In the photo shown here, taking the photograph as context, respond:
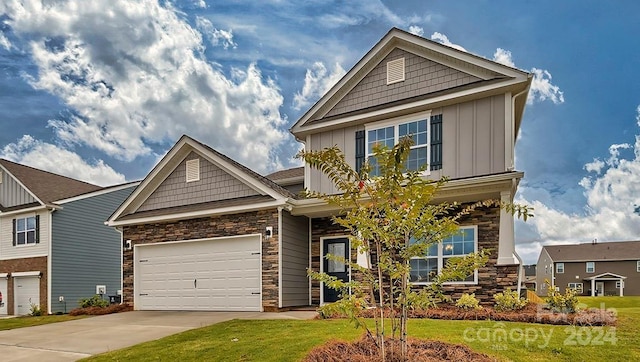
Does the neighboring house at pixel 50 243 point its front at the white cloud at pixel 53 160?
no

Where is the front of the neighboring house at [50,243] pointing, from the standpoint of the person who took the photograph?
facing the viewer and to the left of the viewer

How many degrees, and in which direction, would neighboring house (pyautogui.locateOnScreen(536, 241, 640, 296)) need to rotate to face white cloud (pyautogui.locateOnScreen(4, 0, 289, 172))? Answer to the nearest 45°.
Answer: approximately 180°

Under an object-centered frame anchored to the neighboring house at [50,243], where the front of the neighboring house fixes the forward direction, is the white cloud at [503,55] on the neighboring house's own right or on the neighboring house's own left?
on the neighboring house's own left

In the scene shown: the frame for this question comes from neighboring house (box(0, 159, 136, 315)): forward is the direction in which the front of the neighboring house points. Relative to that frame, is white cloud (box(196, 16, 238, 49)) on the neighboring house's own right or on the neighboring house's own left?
on the neighboring house's own left

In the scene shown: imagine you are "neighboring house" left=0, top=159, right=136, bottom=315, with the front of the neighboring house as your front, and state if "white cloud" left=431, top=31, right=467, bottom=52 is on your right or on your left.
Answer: on your left

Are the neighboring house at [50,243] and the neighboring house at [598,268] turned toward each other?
no
